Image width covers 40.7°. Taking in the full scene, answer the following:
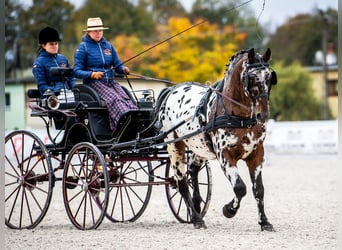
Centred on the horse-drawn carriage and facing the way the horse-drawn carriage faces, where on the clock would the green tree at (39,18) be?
The green tree is roughly at 7 o'clock from the horse-drawn carriage.

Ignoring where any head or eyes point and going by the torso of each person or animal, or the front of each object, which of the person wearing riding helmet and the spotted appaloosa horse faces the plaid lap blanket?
the person wearing riding helmet

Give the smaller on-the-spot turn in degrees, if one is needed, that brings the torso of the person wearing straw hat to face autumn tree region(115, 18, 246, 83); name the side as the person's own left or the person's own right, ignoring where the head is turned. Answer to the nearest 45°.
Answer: approximately 135° to the person's own left

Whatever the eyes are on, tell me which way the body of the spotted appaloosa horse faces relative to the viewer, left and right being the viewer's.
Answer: facing the viewer and to the right of the viewer

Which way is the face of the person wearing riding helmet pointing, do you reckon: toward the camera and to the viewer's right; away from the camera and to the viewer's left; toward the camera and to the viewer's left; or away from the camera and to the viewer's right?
toward the camera and to the viewer's right

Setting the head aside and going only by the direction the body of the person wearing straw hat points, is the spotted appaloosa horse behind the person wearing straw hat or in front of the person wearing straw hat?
in front

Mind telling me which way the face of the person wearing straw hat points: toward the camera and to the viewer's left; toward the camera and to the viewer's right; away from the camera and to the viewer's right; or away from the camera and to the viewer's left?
toward the camera and to the viewer's right
